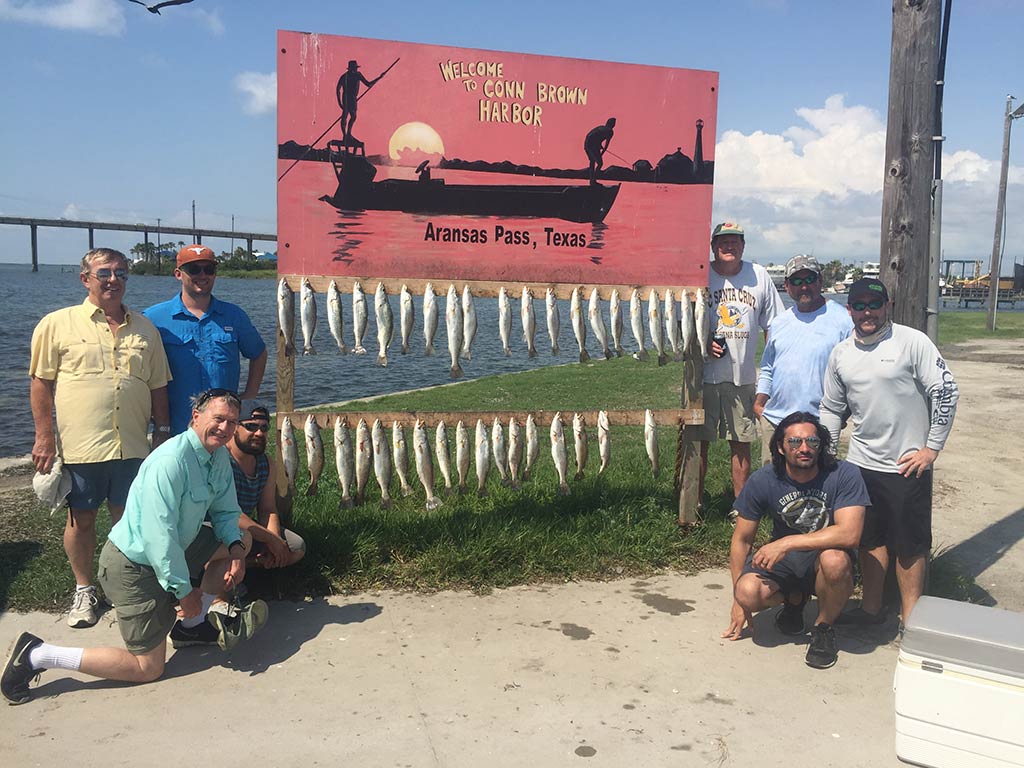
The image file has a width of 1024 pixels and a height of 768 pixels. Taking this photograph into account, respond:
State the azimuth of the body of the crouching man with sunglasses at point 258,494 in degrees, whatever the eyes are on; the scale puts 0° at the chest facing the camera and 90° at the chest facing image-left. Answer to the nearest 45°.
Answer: approximately 315°

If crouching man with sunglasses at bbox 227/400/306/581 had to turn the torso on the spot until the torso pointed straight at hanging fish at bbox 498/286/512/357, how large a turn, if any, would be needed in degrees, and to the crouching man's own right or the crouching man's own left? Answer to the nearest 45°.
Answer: approximately 45° to the crouching man's own left

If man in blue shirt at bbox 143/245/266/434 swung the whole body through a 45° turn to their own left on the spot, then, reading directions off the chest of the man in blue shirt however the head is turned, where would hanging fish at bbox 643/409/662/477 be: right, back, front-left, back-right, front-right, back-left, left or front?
front-left

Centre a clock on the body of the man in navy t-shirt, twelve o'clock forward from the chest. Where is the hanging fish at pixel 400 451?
The hanging fish is roughly at 3 o'clock from the man in navy t-shirt.

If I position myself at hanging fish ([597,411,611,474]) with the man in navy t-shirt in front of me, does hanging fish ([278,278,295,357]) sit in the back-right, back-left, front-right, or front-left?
back-right

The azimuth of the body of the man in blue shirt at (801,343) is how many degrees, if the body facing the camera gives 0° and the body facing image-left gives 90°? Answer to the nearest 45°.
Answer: approximately 0°

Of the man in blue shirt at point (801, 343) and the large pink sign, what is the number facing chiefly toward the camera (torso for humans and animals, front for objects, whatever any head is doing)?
2

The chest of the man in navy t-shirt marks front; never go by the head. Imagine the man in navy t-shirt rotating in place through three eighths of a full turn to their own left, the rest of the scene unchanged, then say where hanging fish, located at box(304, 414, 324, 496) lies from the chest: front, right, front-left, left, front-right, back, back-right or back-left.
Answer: back-left

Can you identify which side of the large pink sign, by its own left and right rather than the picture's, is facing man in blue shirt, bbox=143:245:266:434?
right
